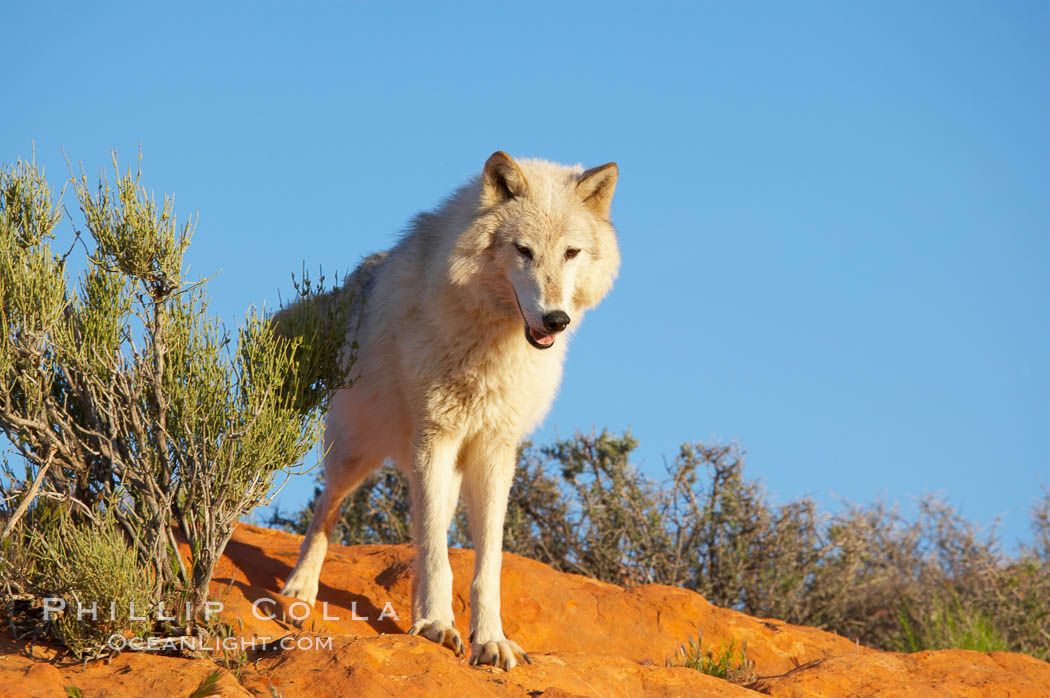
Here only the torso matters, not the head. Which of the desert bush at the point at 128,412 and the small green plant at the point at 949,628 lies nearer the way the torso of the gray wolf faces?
the small green plant

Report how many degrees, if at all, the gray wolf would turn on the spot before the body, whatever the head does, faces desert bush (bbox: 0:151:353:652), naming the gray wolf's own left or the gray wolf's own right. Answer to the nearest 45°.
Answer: approximately 135° to the gray wolf's own right

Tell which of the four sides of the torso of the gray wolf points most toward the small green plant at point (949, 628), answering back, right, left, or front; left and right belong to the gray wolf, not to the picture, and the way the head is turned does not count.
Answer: left

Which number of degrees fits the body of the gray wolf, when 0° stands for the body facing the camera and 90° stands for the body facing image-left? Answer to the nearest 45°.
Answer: approximately 315°

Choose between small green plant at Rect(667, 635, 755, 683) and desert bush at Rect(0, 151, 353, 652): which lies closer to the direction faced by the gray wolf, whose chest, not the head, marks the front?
the small green plant

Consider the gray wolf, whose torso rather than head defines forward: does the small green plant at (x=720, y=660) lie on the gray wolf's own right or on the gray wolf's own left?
on the gray wolf's own left
